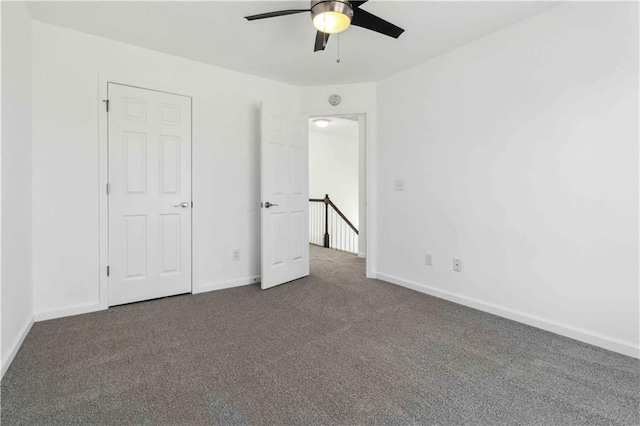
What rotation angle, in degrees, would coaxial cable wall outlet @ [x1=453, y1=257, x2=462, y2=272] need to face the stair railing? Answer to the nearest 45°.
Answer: approximately 90° to its right

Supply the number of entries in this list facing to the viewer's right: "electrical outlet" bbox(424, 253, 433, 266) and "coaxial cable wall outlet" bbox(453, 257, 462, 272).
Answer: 0

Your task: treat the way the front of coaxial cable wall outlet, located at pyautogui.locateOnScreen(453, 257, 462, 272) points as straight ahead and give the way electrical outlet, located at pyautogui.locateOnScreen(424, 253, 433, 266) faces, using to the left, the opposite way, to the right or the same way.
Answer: the same way

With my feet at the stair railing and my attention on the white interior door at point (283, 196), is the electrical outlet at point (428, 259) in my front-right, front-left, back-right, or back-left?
front-left

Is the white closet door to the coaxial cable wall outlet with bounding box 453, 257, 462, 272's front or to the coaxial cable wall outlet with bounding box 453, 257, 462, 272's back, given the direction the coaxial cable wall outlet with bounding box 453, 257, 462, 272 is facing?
to the front

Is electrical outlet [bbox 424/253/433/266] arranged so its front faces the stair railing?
no

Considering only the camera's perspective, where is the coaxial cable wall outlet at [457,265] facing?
facing the viewer and to the left of the viewer

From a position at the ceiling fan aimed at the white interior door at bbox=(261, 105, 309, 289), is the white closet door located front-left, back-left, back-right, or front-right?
front-left
